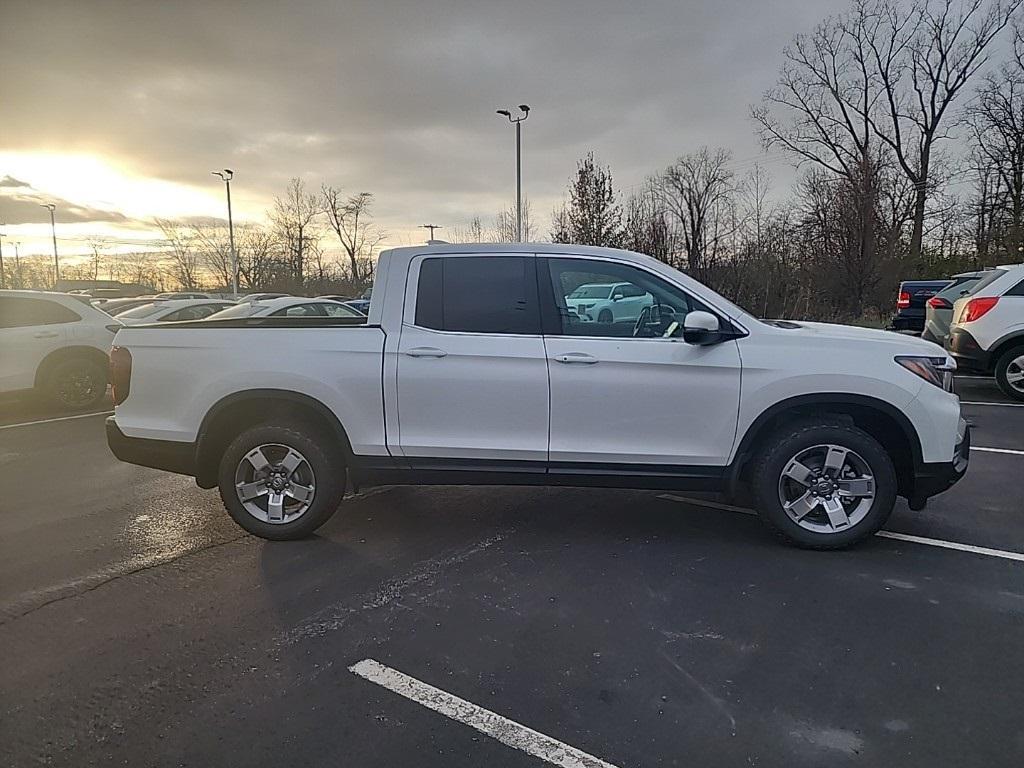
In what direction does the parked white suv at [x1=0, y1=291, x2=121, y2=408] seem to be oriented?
to the viewer's left

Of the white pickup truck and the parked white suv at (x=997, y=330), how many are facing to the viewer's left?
0

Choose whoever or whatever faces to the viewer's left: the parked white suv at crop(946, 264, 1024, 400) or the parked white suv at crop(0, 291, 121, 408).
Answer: the parked white suv at crop(0, 291, 121, 408)

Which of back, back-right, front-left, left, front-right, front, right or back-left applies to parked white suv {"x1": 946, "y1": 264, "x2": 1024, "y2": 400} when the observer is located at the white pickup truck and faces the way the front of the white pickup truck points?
front-left

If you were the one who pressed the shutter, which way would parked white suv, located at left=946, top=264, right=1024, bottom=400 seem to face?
facing away from the viewer and to the right of the viewer

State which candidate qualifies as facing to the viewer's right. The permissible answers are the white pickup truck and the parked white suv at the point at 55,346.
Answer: the white pickup truck

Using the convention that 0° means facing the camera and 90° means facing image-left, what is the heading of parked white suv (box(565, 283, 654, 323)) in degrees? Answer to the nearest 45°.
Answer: approximately 45°

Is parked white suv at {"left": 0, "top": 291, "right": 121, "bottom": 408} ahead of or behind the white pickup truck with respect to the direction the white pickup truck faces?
behind

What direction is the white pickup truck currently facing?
to the viewer's right
